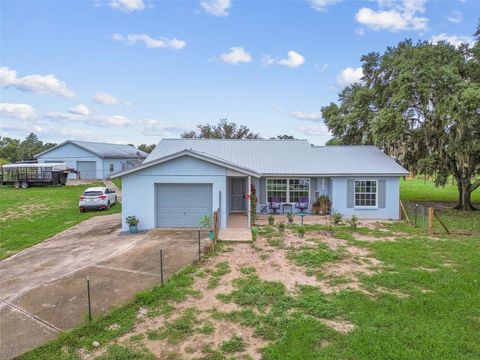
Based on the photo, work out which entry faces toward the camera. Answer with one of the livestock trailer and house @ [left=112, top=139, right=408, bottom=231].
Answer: the house

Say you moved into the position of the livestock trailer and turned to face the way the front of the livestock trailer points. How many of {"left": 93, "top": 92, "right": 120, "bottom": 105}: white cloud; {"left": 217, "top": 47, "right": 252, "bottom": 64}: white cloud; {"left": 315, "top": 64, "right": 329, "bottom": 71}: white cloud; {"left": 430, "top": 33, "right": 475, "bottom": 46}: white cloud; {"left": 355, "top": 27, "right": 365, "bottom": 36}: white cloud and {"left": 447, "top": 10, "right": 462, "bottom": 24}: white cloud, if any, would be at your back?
0

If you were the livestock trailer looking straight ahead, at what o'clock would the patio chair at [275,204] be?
The patio chair is roughly at 2 o'clock from the livestock trailer.

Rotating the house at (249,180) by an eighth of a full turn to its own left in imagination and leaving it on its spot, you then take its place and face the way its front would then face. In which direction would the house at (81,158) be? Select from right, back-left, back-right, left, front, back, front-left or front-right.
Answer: back

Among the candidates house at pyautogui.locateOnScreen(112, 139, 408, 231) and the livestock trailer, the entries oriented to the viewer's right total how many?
1

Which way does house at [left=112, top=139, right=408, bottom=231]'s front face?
toward the camera

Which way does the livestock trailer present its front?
to the viewer's right
